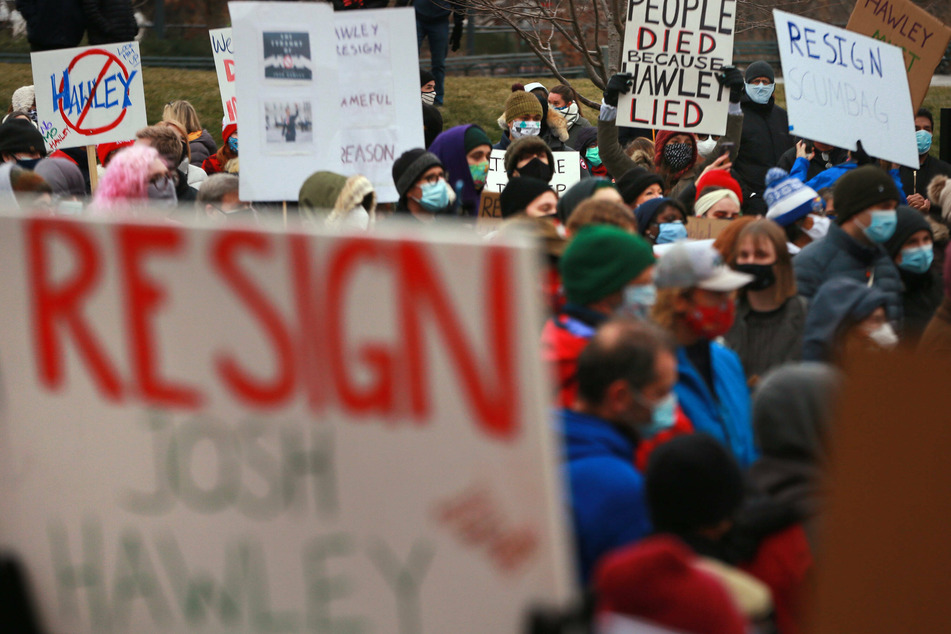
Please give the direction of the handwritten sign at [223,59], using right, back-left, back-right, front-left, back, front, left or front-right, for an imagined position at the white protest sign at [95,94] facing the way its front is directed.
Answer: back-left

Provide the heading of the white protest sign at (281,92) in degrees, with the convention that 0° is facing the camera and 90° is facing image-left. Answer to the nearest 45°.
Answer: approximately 0°

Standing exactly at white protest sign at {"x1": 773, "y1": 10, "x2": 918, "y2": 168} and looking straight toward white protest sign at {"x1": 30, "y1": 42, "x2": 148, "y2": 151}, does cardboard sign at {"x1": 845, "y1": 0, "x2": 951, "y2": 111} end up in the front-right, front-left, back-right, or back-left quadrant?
back-right

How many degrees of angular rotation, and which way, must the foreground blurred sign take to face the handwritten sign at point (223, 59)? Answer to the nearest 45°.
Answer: approximately 180°

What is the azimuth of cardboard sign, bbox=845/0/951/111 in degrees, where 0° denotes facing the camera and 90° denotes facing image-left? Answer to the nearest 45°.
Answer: approximately 0°
